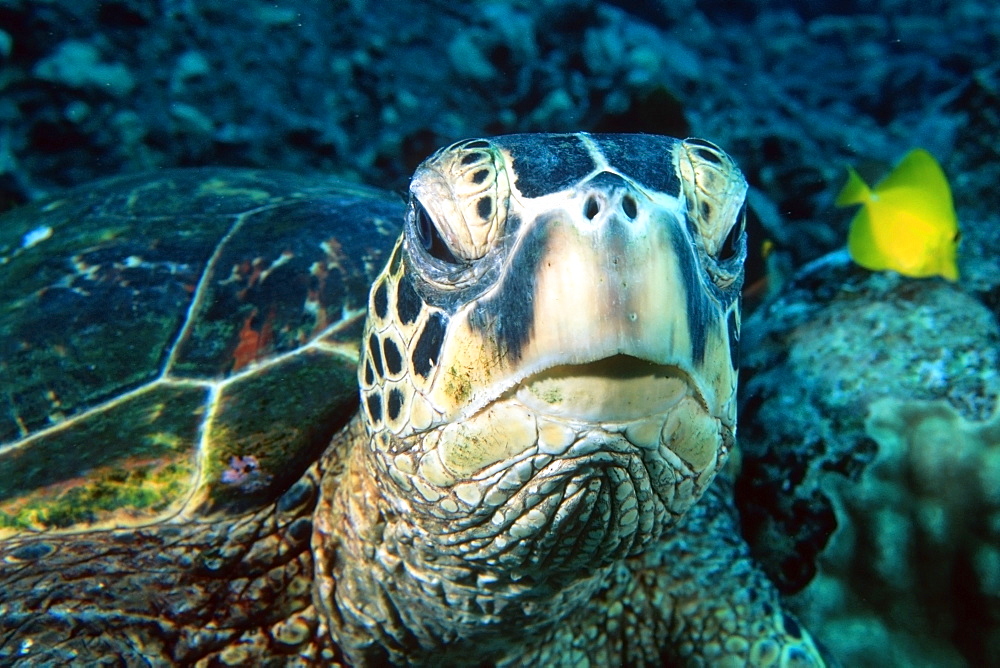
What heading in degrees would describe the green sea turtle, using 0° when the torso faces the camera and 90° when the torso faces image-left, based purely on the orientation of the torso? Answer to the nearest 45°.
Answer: approximately 315°

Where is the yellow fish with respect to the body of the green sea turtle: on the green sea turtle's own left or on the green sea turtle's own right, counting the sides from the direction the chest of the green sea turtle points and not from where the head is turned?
on the green sea turtle's own left
